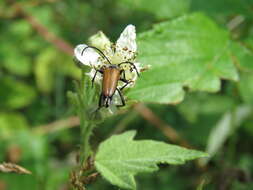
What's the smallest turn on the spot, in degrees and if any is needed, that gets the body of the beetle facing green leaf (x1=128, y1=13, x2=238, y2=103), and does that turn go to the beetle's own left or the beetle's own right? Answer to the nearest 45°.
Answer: approximately 45° to the beetle's own right

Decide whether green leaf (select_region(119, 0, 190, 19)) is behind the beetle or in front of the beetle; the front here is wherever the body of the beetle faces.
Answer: in front

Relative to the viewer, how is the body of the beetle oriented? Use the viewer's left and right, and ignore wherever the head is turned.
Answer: facing away from the viewer

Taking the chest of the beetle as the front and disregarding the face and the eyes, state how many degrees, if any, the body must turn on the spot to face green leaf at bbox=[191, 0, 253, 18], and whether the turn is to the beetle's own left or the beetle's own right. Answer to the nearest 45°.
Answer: approximately 45° to the beetle's own right
